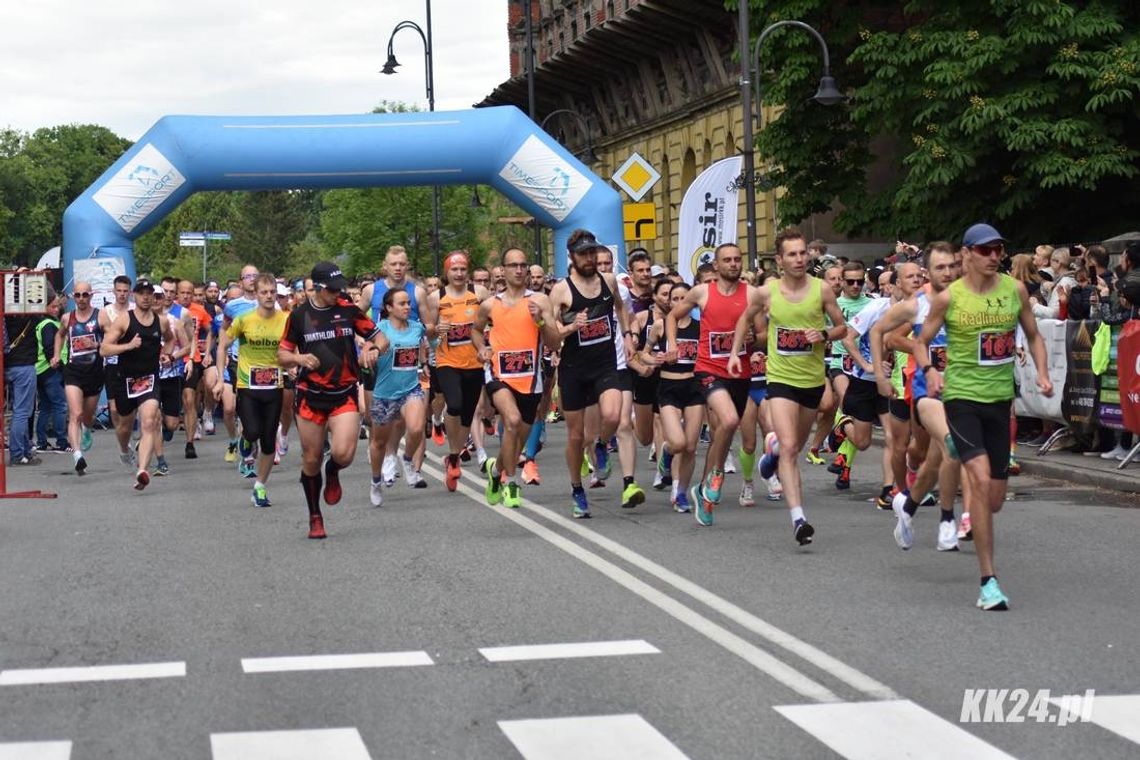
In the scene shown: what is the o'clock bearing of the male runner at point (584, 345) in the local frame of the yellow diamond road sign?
The male runner is roughly at 12 o'clock from the yellow diamond road sign.

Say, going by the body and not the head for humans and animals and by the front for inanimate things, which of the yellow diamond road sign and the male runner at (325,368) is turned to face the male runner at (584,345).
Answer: the yellow diamond road sign

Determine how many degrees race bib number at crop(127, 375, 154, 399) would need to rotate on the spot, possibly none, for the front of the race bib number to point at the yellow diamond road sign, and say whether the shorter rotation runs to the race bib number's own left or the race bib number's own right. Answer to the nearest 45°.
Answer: approximately 135° to the race bib number's own left

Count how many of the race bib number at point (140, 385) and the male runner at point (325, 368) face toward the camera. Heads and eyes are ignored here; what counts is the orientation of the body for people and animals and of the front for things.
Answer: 2

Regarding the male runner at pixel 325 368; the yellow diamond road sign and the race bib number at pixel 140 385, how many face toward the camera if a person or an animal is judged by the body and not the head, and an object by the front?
3

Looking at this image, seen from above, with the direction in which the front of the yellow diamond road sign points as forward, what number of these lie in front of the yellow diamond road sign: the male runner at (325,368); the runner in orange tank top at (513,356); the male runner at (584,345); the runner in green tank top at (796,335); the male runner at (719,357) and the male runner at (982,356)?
6

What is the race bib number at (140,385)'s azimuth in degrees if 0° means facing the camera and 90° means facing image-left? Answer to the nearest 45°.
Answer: approximately 0°
